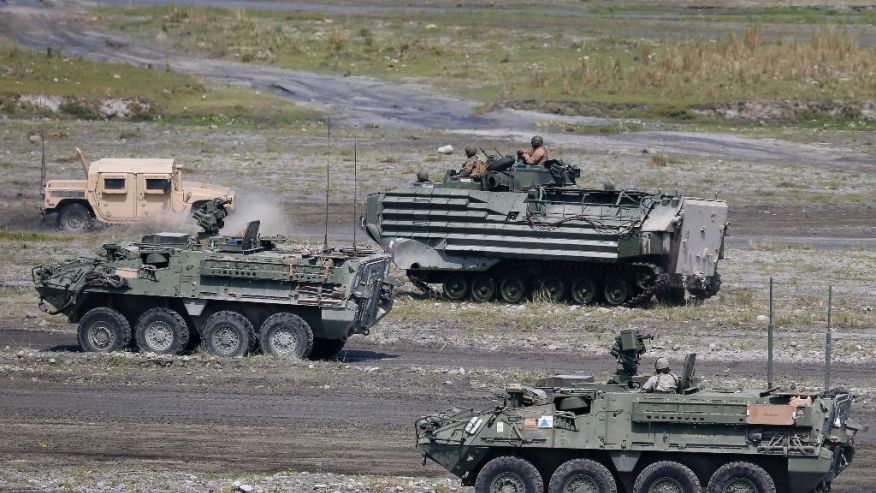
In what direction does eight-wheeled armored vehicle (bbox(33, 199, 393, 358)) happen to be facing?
to the viewer's left

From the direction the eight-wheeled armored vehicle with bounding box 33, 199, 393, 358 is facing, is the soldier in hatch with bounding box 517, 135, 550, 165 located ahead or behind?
behind

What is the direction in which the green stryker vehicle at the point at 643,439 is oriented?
to the viewer's left

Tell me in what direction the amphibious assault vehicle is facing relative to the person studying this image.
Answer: facing away from the viewer and to the left of the viewer

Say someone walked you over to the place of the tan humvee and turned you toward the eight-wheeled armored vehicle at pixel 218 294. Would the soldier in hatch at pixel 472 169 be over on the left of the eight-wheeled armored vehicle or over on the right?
left

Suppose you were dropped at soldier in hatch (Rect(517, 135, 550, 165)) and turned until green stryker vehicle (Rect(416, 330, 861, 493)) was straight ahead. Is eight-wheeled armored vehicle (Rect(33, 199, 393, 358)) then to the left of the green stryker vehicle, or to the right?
right

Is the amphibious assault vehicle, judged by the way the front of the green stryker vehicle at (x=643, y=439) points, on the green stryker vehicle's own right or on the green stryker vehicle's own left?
on the green stryker vehicle's own right

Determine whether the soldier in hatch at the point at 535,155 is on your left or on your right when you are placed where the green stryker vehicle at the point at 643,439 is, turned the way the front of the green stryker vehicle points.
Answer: on your right

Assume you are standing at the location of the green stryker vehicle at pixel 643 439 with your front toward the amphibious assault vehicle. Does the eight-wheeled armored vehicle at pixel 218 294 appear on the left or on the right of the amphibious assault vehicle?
left

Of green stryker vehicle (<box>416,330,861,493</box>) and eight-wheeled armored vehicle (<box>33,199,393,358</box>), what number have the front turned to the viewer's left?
2

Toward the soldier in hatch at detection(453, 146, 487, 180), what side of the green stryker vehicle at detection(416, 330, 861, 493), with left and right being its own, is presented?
right
